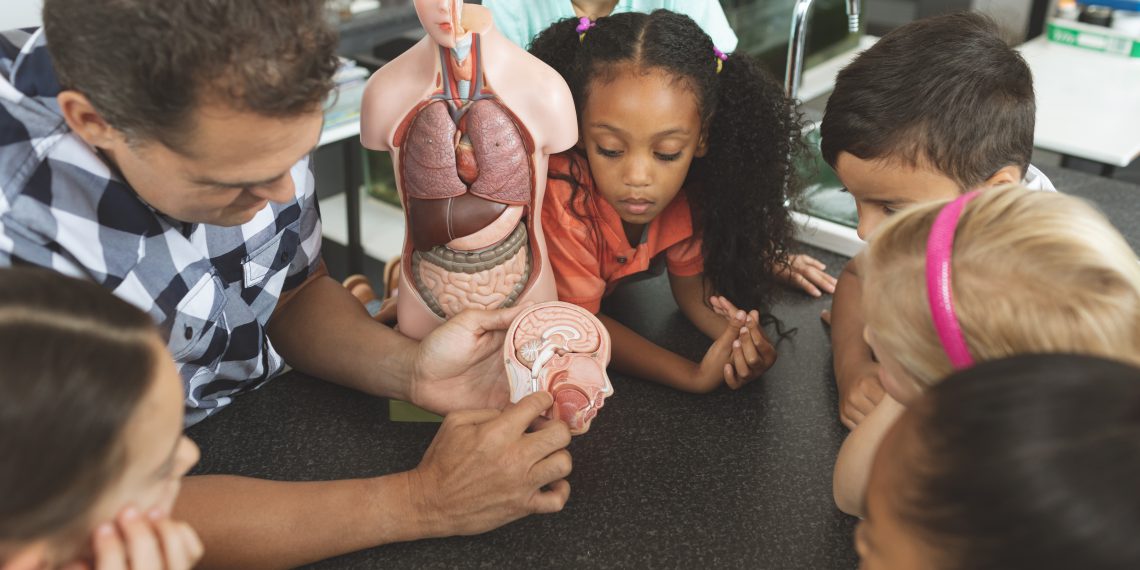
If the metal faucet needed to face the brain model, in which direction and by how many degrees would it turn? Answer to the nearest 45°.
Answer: approximately 90° to its right

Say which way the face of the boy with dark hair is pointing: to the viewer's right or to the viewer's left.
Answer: to the viewer's left

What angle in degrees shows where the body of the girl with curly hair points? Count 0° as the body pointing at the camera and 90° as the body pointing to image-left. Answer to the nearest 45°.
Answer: approximately 0°

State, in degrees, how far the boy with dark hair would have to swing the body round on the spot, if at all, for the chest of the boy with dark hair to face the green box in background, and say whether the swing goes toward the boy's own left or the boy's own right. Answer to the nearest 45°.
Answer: approximately 135° to the boy's own right
